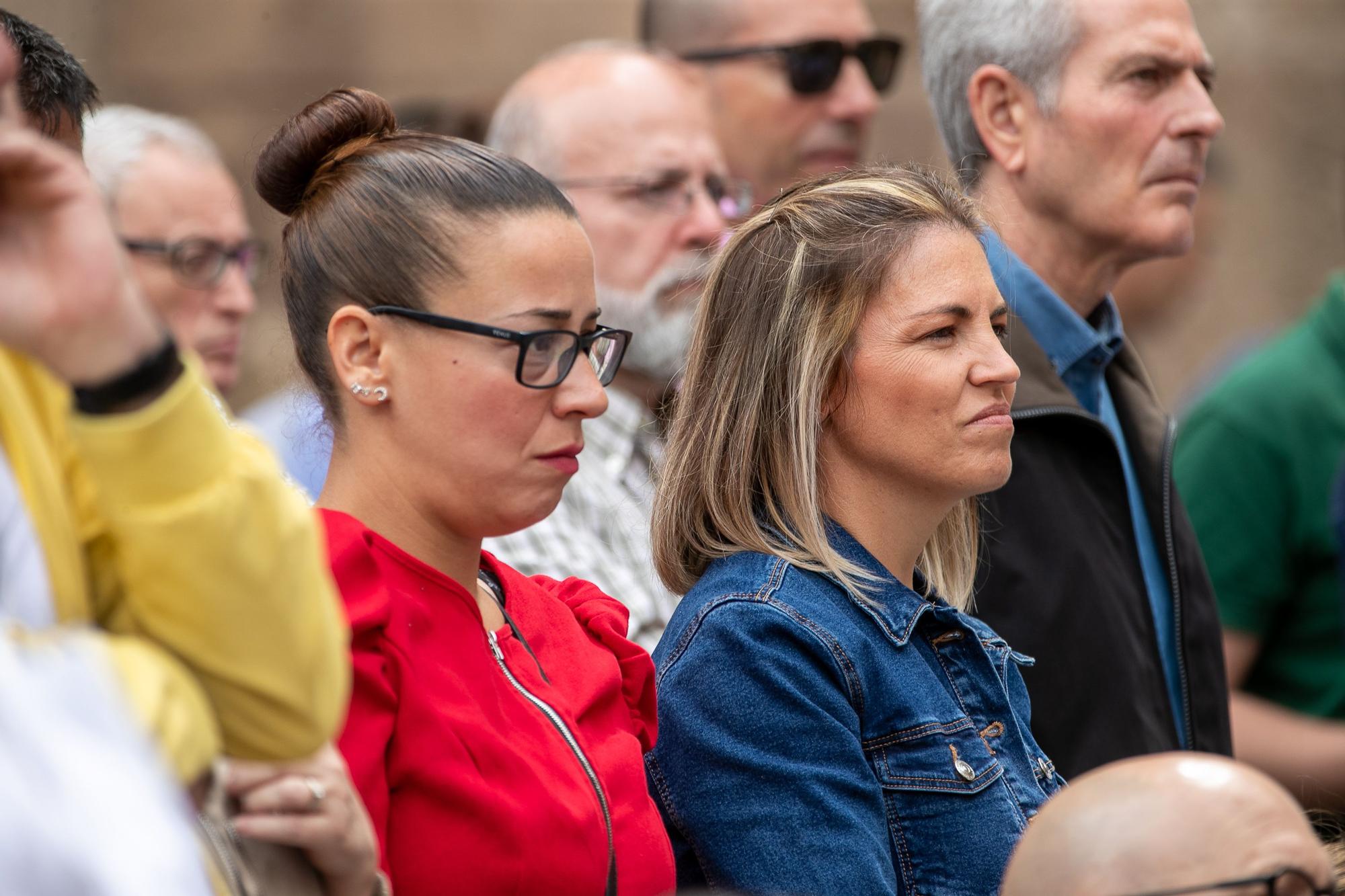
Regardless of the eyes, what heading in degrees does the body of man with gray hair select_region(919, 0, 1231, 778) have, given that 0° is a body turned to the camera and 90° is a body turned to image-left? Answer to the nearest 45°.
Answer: approximately 315°

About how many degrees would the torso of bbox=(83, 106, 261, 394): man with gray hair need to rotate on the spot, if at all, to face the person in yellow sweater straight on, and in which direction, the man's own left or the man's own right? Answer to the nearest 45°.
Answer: approximately 45° to the man's own right

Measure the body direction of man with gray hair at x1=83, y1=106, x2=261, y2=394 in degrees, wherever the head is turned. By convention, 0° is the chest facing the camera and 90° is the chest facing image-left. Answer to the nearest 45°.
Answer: approximately 315°

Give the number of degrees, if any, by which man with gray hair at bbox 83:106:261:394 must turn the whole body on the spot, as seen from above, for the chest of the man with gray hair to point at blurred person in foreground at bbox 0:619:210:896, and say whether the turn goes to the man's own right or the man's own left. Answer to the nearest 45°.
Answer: approximately 45° to the man's own right

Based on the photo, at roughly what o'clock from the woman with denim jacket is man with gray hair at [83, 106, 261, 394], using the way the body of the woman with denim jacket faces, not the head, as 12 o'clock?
The man with gray hair is roughly at 6 o'clock from the woman with denim jacket.

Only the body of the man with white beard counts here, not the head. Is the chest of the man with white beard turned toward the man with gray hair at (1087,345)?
yes

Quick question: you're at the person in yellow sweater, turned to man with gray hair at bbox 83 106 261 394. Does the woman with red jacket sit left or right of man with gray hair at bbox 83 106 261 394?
right

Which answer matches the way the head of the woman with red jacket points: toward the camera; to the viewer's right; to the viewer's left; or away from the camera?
to the viewer's right

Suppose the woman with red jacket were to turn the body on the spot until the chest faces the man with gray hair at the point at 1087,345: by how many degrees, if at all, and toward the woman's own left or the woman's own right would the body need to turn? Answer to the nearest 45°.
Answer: approximately 90° to the woman's own left

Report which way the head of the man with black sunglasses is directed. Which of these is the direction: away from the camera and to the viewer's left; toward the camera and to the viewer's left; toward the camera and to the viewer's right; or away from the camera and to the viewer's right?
toward the camera and to the viewer's right

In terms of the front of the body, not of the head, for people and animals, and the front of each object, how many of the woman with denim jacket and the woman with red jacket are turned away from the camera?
0
